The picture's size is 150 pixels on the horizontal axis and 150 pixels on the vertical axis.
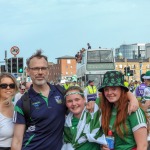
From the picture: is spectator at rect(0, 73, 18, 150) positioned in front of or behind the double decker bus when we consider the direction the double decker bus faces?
in front

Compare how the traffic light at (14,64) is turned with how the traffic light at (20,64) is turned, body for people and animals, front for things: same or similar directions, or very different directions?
same or similar directions

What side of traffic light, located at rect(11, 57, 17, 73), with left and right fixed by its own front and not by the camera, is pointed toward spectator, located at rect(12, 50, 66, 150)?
front

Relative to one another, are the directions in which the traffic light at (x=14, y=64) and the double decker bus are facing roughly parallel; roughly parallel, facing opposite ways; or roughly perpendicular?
roughly parallel

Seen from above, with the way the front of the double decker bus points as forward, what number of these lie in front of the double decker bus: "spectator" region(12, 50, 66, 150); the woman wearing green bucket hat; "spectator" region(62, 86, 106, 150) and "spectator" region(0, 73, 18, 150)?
4

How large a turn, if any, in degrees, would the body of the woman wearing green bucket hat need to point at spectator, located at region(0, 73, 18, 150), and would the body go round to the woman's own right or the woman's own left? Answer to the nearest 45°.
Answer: approximately 45° to the woman's own right

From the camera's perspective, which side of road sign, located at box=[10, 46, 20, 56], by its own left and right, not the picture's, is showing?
front

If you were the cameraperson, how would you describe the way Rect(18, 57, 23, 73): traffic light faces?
facing the viewer

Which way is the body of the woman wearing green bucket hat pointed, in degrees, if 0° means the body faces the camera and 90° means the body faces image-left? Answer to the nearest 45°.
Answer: approximately 45°

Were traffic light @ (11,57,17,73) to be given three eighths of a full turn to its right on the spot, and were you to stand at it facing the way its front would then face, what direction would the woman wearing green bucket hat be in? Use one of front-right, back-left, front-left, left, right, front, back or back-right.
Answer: back-left

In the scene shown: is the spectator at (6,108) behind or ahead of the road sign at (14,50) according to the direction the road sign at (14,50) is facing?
ahead
